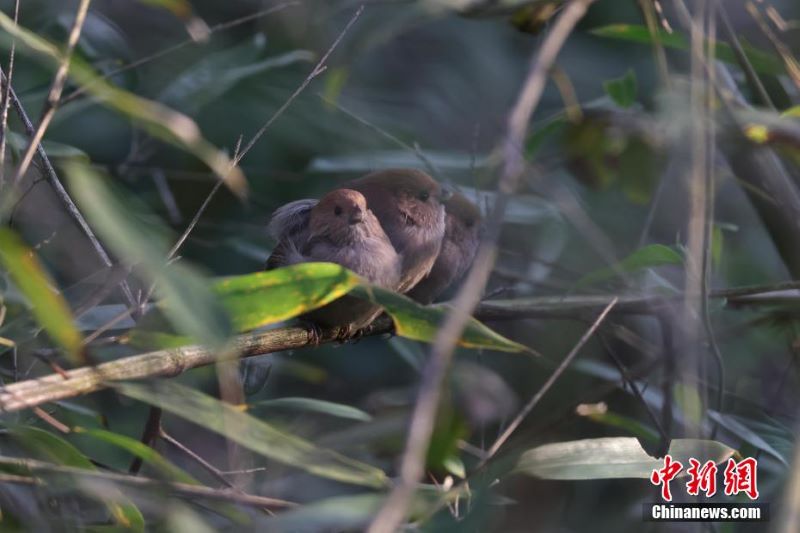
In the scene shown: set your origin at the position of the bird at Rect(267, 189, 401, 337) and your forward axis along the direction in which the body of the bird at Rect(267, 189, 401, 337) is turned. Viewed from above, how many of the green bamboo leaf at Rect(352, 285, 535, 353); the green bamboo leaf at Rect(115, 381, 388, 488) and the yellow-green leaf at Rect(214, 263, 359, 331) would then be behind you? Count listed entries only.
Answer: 0

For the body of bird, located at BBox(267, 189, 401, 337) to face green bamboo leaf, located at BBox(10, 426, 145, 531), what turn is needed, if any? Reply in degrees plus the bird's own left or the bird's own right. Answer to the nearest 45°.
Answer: approximately 90° to the bird's own right

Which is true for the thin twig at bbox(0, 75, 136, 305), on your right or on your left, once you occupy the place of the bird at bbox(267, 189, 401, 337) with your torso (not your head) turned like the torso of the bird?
on your right

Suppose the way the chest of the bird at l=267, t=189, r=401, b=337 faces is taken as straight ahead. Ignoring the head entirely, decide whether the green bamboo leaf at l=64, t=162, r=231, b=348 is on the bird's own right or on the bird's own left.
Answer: on the bird's own right

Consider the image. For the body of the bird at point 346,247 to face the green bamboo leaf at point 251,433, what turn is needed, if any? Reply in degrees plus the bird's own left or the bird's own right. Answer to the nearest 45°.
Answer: approximately 45° to the bird's own right

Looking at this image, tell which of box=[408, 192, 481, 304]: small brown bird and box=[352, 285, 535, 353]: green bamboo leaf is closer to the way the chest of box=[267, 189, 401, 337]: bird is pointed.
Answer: the green bamboo leaf

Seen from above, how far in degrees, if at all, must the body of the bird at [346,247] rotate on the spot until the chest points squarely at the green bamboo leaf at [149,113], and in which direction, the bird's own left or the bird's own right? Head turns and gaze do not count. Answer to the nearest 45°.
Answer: approximately 45° to the bird's own right

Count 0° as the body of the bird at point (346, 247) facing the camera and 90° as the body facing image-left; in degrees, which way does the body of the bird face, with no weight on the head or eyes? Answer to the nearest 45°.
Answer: approximately 315°
